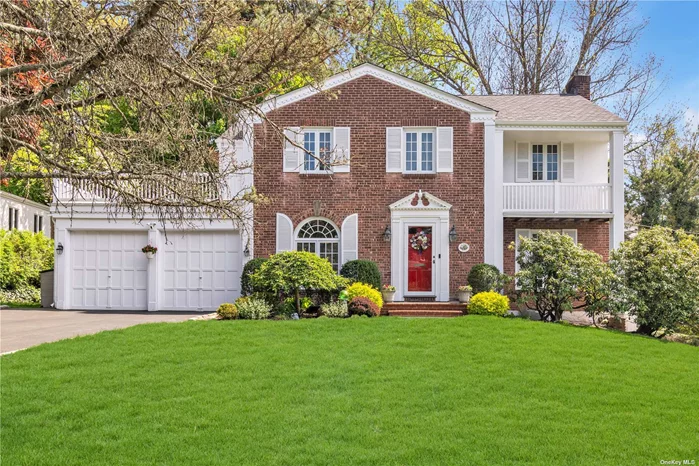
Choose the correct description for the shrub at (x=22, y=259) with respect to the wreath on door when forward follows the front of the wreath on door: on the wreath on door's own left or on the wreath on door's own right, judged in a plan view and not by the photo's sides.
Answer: on the wreath on door's own right

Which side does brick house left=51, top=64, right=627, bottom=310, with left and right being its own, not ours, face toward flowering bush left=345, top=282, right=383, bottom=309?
front

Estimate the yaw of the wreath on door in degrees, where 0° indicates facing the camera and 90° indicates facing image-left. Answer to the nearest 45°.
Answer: approximately 0°

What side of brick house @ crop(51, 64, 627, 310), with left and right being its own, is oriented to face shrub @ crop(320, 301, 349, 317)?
front

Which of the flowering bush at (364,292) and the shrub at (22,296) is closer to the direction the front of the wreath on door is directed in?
the flowering bush

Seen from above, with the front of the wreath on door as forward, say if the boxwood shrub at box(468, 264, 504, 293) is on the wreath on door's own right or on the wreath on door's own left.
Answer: on the wreath on door's own left

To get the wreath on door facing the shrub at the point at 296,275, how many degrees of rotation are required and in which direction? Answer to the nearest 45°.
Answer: approximately 45° to its right
